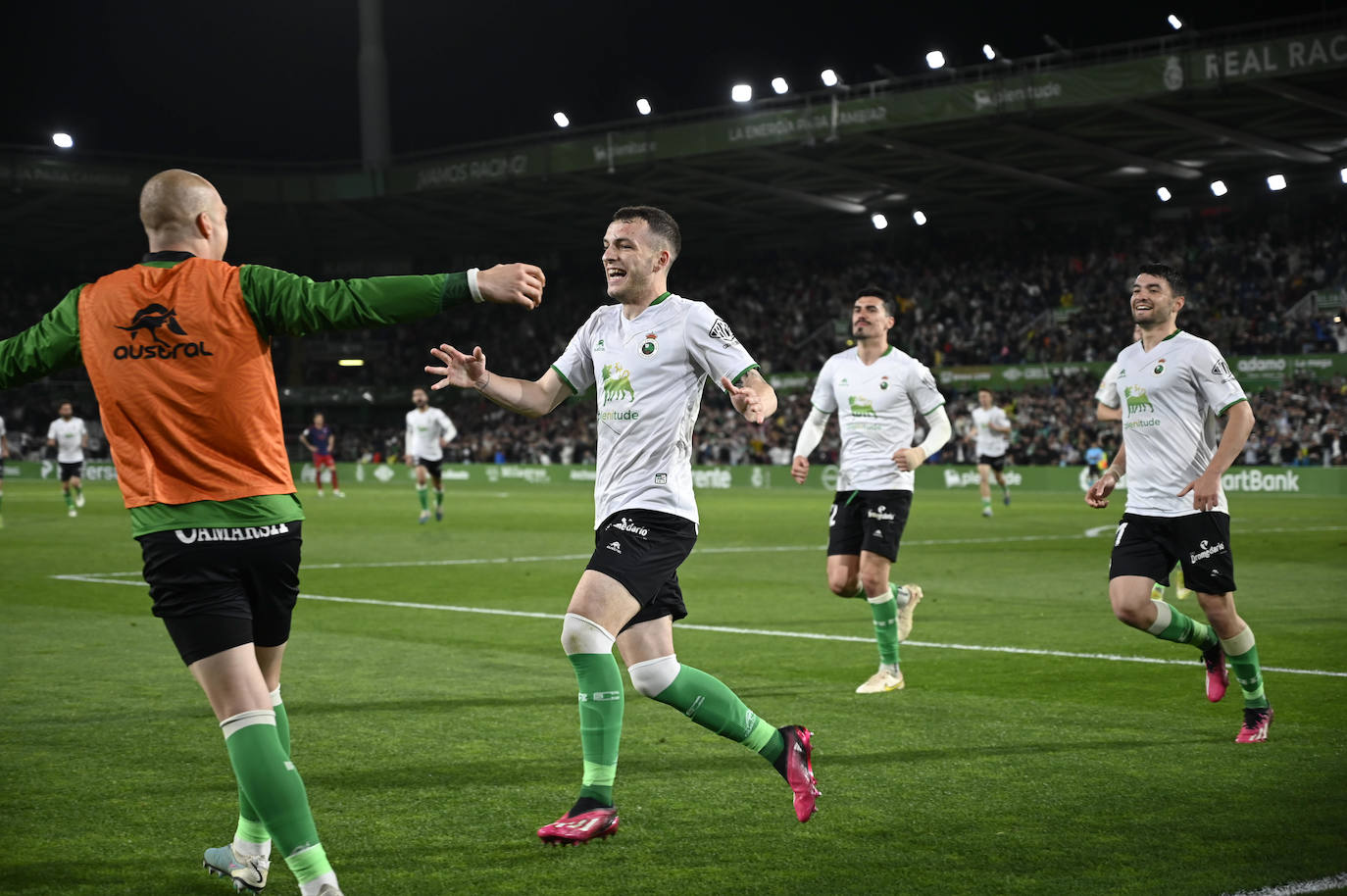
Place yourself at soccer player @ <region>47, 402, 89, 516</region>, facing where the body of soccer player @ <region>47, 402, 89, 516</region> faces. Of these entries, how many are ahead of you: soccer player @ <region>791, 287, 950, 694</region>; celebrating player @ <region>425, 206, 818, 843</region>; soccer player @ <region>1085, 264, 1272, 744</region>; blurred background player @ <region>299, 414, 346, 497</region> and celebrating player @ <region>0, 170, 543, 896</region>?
4

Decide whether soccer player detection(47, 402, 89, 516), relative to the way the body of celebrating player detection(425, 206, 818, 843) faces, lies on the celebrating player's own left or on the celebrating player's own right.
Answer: on the celebrating player's own right

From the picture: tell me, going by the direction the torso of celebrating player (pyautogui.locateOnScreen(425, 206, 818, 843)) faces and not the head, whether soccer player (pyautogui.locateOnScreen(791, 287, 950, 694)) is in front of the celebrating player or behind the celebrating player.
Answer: behind

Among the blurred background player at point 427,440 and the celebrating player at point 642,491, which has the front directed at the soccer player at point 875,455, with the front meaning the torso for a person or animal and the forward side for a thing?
the blurred background player

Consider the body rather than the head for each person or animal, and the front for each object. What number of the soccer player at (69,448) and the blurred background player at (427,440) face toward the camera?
2

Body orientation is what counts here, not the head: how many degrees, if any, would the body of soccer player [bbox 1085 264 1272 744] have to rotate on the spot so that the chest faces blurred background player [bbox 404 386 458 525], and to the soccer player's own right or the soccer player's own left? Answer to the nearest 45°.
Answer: approximately 90° to the soccer player's own right

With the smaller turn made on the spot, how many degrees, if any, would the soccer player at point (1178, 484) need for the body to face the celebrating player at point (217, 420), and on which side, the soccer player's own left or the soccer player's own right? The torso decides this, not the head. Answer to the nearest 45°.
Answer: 0° — they already face them

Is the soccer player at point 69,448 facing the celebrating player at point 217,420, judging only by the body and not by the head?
yes

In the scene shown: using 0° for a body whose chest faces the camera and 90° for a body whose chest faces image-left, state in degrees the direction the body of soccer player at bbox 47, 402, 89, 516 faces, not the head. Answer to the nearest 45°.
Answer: approximately 0°

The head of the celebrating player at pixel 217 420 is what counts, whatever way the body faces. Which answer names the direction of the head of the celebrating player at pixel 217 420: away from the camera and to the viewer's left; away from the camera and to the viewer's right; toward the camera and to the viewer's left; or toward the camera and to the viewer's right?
away from the camera and to the viewer's right
